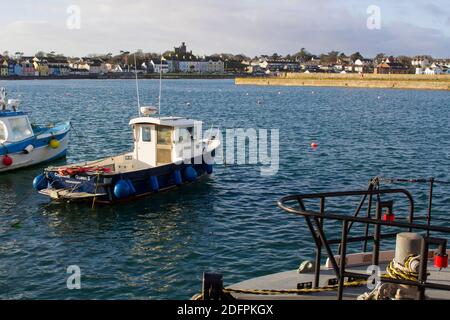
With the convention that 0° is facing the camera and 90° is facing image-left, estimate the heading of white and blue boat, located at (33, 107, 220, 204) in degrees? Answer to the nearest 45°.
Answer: approximately 225°

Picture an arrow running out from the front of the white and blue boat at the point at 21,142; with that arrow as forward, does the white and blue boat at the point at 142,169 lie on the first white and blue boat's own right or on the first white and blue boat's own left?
on the first white and blue boat's own right

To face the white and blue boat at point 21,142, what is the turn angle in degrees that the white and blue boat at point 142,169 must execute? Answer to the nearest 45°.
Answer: approximately 90° to its left

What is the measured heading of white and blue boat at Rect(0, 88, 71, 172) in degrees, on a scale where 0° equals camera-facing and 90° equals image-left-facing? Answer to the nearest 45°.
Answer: approximately 225°

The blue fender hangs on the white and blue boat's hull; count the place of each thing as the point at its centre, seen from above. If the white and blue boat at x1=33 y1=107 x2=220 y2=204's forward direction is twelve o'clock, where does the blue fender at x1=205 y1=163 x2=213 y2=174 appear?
The blue fender is roughly at 12 o'clock from the white and blue boat.
